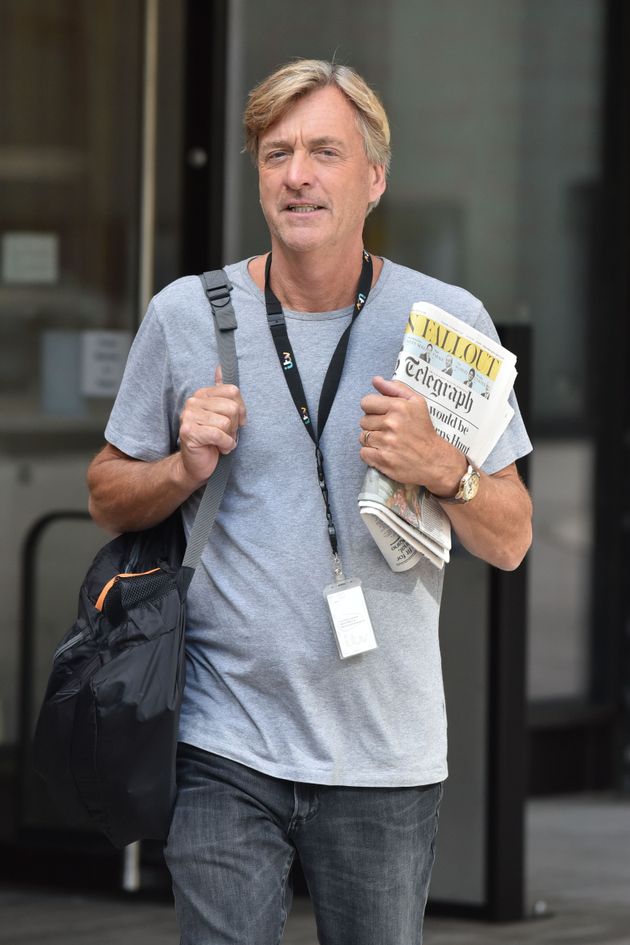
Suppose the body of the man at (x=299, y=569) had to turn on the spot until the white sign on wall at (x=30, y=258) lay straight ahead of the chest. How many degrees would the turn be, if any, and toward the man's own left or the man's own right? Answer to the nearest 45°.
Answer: approximately 180°

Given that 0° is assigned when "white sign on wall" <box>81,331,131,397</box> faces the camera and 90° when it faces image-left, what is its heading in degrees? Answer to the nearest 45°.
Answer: approximately 0°

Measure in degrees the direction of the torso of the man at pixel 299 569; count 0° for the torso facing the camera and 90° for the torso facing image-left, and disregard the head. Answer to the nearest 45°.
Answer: approximately 0°

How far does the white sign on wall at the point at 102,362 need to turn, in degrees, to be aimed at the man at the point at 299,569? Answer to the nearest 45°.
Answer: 0° — it already faces them

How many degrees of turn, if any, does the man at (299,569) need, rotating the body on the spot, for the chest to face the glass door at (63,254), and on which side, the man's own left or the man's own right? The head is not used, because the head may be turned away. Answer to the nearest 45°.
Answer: approximately 180°
